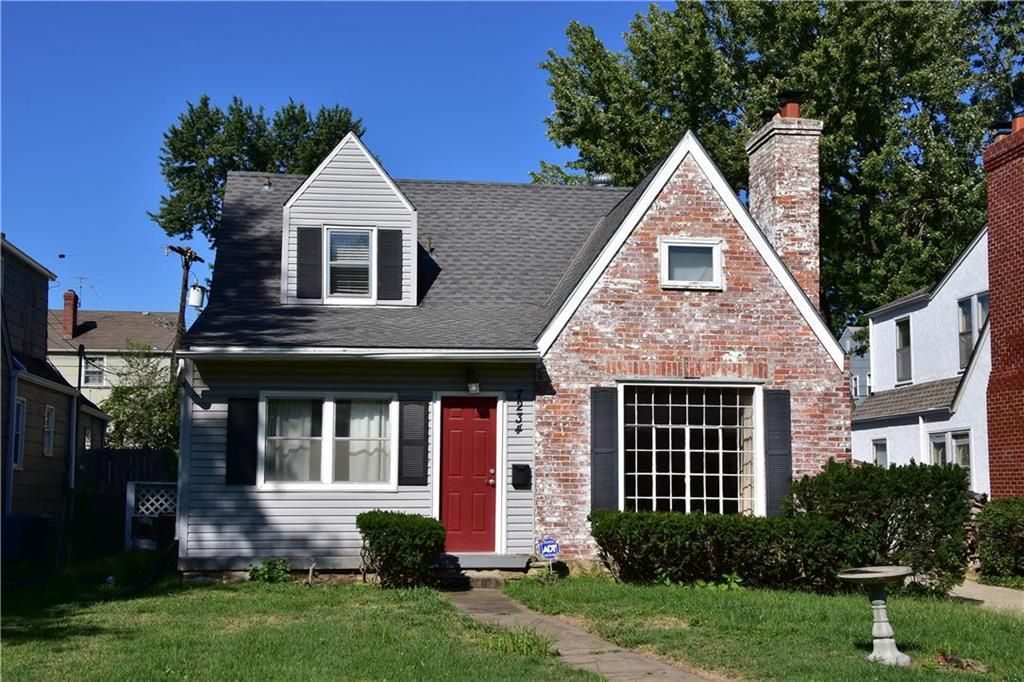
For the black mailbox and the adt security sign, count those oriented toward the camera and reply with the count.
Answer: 2

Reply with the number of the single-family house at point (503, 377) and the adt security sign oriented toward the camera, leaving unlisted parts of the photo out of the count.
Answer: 2

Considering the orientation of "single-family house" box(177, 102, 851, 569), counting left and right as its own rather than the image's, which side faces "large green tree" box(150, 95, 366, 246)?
back

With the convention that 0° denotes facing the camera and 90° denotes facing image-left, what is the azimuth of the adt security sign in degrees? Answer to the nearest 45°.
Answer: approximately 0°

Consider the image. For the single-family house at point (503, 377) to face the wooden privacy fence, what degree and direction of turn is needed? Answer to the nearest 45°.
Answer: approximately 135° to its right
